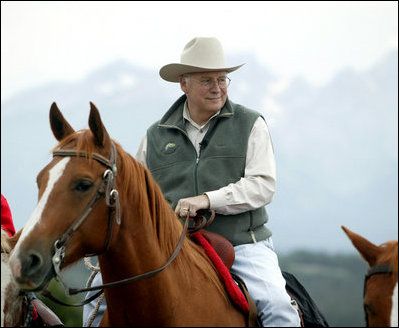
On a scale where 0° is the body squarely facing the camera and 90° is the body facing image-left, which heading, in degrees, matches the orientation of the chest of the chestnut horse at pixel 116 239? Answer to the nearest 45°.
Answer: approximately 45°

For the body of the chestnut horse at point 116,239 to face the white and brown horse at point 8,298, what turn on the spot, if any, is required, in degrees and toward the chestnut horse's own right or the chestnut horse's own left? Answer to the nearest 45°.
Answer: approximately 45° to the chestnut horse's own right
